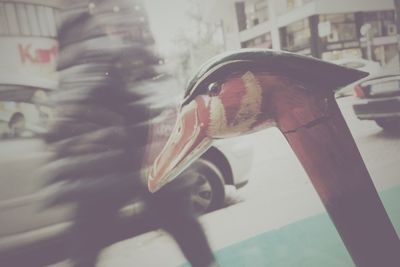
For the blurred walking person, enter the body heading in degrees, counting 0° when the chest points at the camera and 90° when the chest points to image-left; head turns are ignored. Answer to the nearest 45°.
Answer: approximately 270°

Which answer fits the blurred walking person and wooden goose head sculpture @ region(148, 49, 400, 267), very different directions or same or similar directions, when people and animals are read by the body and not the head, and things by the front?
very different directions

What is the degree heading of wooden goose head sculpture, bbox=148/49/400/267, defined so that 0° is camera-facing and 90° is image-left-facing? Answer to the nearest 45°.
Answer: approximately 90°

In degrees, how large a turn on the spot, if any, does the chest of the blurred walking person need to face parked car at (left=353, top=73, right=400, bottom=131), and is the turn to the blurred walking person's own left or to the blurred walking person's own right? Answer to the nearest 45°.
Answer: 0° — they already face it

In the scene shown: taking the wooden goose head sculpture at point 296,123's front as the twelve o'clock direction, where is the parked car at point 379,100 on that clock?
The parked car is roughly at 4 o'clock from the wooden goose head sculpture.

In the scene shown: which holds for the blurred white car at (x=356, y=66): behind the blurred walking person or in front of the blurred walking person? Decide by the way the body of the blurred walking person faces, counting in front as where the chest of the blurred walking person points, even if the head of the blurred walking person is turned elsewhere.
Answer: in front
